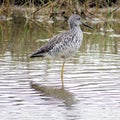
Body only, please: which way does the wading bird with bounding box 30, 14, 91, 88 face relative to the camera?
to the viewer's right
